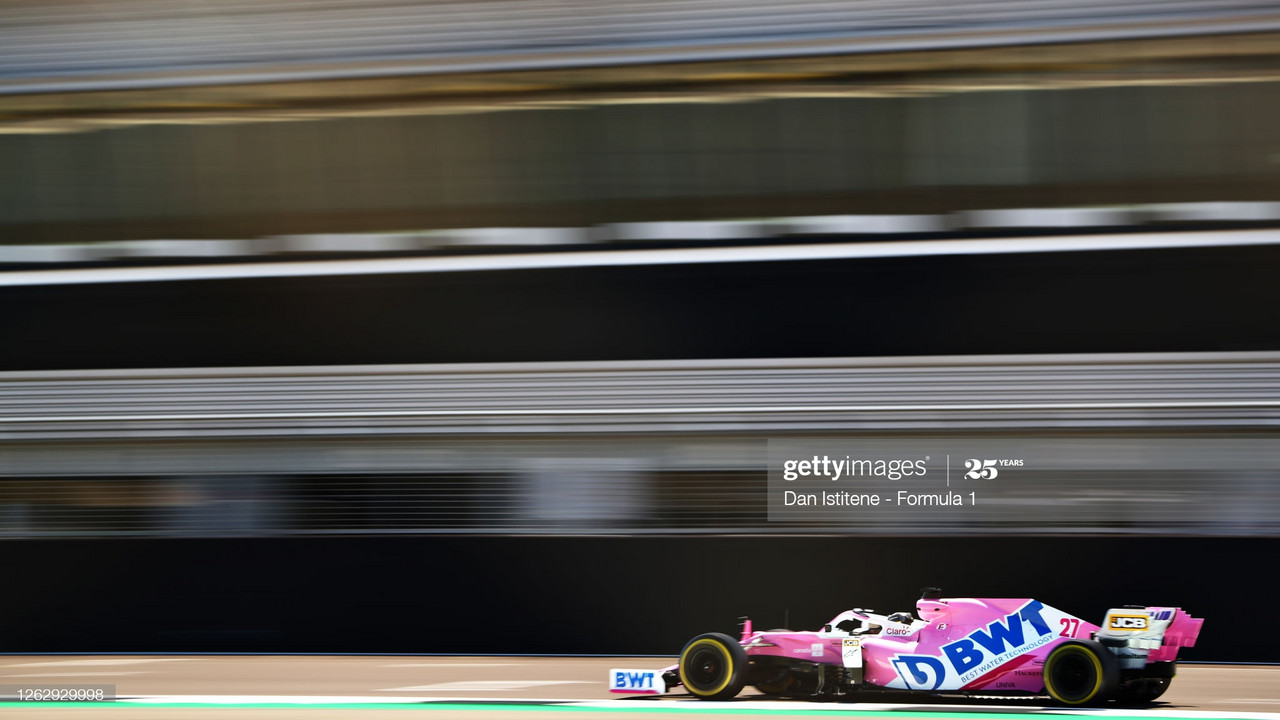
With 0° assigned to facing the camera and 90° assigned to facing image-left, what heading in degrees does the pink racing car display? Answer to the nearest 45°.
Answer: approximately 90°
